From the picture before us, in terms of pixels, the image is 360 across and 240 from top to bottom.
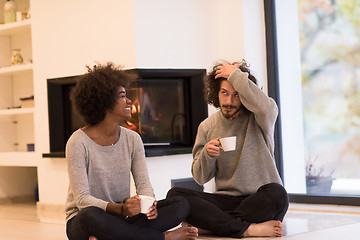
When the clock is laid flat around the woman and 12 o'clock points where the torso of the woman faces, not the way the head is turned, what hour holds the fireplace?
The fireplace is roughly at 8 o'clock from the woman.

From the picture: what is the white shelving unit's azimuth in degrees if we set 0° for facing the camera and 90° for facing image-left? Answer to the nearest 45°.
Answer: approximately 45°

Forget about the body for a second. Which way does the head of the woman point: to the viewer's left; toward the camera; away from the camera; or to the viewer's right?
to the viewer's right

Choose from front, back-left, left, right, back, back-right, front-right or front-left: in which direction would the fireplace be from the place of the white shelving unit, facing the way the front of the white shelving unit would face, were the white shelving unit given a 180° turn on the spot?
right

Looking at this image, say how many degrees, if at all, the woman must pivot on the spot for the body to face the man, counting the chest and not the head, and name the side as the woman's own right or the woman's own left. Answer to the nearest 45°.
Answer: approximately 90° to the woman's own left

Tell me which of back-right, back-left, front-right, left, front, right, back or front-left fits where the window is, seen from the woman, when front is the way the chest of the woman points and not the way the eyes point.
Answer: left

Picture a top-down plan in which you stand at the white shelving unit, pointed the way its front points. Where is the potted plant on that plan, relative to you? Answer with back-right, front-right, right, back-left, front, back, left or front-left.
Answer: left

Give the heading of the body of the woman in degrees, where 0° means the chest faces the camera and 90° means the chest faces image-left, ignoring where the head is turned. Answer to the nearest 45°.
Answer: approximately 315°

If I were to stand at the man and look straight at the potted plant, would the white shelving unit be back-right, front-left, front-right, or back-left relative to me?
front-left

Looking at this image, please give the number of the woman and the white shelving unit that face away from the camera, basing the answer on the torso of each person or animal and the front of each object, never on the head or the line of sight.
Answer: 0

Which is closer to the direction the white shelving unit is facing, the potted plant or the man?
the man
